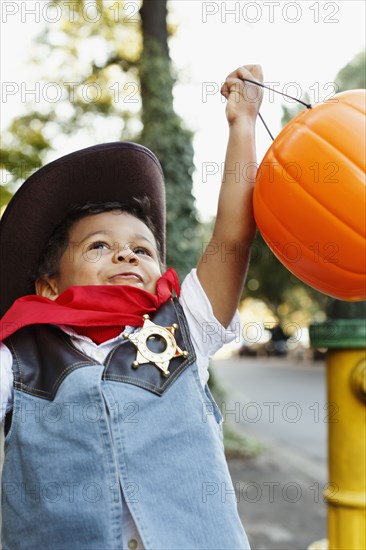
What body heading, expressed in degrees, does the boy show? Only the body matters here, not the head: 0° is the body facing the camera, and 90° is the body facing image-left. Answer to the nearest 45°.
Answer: approximately 0°

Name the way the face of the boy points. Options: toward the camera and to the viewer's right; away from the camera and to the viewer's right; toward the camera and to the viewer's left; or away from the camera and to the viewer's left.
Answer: toward the camera and to the viewer's right
